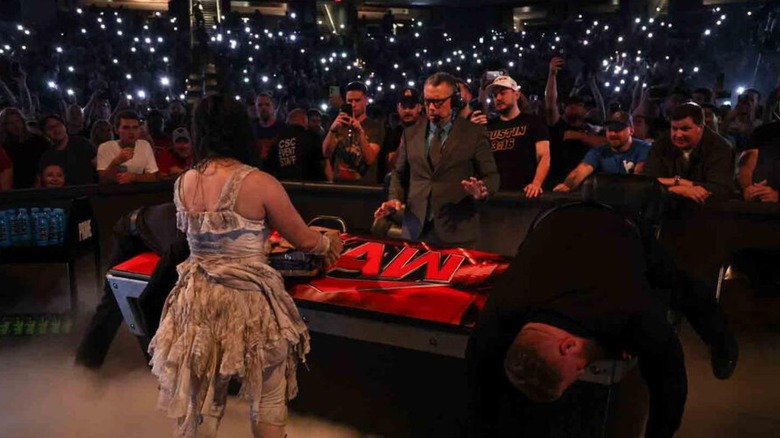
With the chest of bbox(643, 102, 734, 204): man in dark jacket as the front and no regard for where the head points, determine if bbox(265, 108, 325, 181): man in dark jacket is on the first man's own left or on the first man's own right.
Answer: on the first man's own right

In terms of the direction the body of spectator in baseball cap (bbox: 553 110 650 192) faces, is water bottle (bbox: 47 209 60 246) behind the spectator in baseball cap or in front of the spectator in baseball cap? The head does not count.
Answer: in front

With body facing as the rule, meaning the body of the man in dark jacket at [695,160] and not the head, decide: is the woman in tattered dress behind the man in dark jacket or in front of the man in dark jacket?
in front

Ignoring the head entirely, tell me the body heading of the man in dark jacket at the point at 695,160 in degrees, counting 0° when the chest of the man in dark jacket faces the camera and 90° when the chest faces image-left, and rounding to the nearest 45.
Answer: approximately 45°

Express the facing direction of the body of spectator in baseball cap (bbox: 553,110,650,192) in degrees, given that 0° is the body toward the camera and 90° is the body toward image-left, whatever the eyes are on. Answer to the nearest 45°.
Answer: approximately 45°

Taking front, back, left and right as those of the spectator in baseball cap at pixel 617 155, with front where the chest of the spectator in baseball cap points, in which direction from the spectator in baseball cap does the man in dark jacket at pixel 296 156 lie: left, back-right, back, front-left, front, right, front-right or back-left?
front-right

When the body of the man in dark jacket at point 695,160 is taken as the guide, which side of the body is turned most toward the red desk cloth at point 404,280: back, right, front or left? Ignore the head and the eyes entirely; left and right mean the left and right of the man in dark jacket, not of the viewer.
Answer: front

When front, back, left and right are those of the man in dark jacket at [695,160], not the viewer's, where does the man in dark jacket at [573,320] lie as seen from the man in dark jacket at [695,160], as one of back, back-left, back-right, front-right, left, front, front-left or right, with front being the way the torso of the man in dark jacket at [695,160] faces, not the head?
front-left

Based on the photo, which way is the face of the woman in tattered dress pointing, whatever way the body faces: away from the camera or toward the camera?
away from the camera

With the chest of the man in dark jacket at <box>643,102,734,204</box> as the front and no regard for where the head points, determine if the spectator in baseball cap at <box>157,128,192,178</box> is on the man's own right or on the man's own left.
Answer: on the man's own right

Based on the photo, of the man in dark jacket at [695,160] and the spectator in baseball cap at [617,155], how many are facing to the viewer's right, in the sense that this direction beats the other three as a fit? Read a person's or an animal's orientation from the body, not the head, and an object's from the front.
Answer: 0

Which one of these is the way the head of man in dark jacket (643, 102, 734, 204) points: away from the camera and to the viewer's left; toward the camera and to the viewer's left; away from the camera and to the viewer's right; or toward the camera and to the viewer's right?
toward the camera and to the viewer's left

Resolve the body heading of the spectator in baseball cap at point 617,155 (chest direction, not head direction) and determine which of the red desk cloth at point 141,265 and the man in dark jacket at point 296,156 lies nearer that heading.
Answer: the red desk cloth
